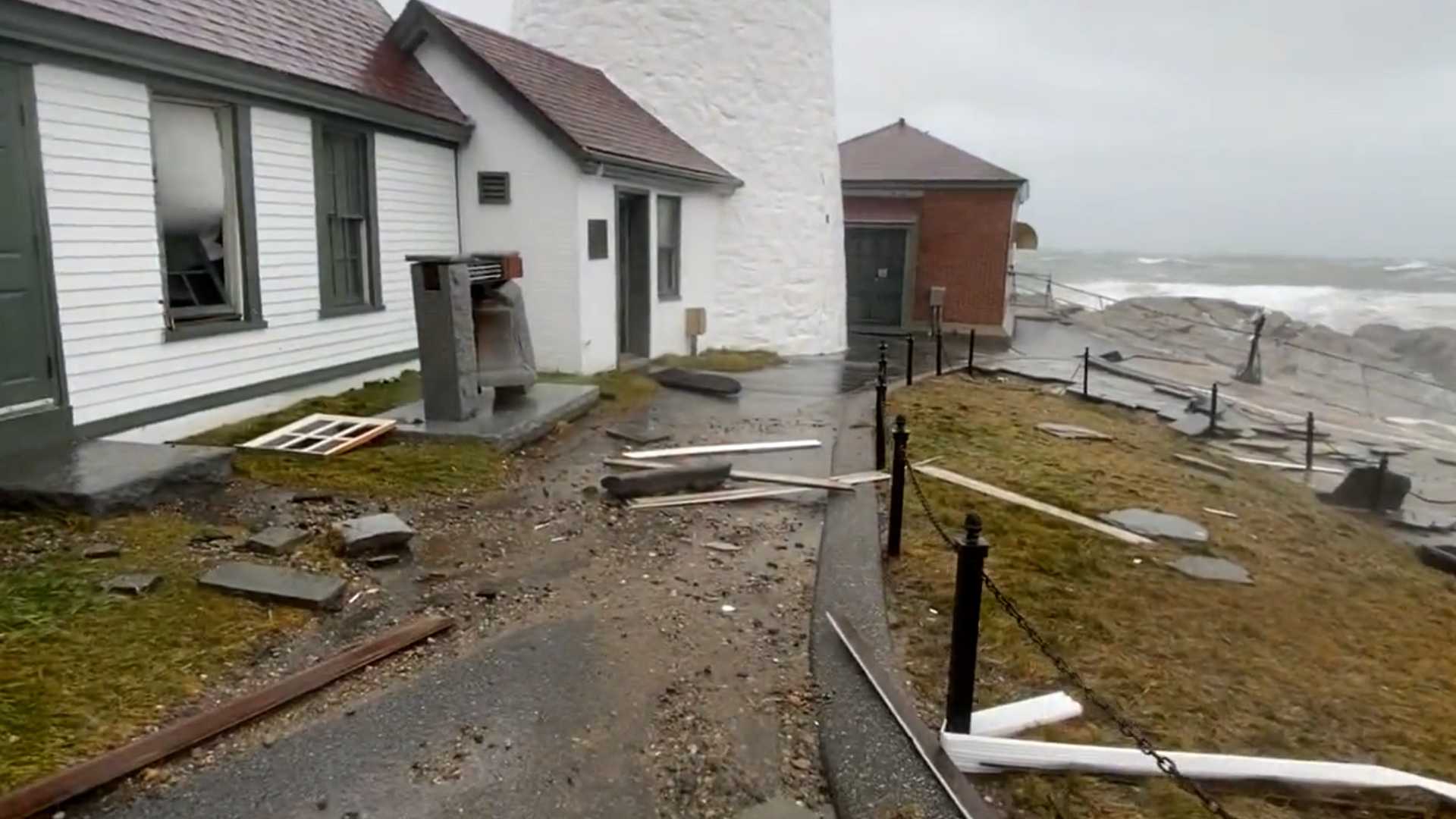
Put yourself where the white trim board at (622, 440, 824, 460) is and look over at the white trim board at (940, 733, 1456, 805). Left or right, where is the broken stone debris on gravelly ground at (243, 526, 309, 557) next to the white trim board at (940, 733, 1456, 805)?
right

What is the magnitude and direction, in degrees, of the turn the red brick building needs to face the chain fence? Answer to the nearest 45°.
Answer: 0° — it already faces it

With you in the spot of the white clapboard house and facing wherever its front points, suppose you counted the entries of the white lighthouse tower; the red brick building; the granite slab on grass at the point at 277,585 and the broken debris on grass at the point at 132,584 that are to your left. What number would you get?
2

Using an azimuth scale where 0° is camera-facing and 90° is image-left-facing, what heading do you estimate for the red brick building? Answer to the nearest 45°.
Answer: approximately 0°

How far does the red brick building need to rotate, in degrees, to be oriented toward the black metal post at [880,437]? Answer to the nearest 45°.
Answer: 0° — it already faces it

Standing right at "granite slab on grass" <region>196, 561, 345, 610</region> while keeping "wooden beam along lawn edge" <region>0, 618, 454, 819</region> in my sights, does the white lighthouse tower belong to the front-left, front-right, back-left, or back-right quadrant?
back-left

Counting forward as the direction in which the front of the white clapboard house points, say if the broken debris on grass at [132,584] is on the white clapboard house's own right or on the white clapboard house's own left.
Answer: on the white clapboard house's own right

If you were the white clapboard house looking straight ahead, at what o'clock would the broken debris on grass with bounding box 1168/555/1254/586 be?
The broken debris on grass is roughly at 12 o'clock from the white clapboard house.

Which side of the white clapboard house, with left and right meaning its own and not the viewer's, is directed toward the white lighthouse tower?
left

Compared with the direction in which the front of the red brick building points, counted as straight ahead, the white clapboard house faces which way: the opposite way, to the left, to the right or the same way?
to the left

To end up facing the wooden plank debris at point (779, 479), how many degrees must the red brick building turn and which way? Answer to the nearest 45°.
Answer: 0° — it already faces it

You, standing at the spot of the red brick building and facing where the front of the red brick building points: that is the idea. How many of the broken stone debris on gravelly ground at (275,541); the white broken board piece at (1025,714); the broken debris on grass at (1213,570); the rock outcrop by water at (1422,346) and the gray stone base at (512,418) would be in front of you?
4

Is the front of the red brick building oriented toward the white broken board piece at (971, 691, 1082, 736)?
yes
